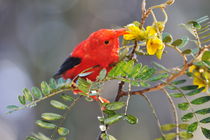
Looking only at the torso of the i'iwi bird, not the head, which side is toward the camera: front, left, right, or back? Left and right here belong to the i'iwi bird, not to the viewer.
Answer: right
